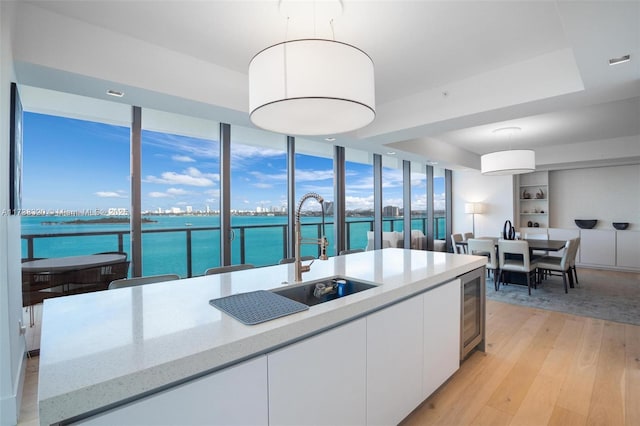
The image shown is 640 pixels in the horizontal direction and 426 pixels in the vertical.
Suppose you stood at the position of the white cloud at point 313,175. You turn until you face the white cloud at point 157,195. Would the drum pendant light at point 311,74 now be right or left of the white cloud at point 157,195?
left

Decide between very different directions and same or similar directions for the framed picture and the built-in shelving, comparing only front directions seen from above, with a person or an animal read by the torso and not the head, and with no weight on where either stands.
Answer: very different directions

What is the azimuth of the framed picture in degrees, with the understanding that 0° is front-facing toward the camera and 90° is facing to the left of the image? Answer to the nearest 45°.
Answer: approximately 270°

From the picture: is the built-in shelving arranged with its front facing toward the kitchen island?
yes

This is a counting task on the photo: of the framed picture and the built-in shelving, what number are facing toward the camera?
1
